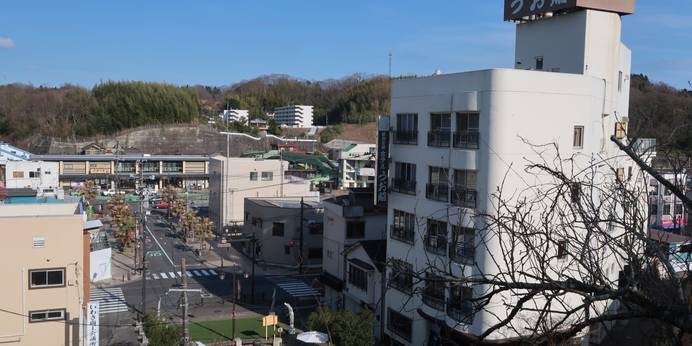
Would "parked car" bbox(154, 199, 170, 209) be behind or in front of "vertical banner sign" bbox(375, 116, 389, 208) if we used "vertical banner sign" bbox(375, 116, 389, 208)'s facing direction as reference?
behind

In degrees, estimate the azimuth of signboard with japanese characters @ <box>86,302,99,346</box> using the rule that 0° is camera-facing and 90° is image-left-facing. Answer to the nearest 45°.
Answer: approximately 0°

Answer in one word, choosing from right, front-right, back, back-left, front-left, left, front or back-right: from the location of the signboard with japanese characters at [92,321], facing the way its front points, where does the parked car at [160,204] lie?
back

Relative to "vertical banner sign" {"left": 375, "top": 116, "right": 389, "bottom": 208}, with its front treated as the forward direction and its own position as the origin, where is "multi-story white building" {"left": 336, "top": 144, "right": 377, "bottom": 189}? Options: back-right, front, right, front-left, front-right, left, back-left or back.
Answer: back

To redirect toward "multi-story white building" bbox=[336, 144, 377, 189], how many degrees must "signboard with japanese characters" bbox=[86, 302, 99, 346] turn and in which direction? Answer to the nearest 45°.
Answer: approximately 135° to its left

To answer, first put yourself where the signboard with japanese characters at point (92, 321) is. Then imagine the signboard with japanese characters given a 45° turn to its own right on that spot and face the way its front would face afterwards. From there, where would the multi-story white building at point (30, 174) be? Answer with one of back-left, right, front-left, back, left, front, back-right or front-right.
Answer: back-right

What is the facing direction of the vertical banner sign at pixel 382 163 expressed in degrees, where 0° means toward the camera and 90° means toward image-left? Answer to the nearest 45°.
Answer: approximately 0°

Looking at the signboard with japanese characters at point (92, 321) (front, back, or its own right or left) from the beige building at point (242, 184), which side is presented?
back

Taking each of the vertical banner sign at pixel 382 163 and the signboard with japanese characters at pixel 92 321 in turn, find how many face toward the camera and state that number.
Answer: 2
